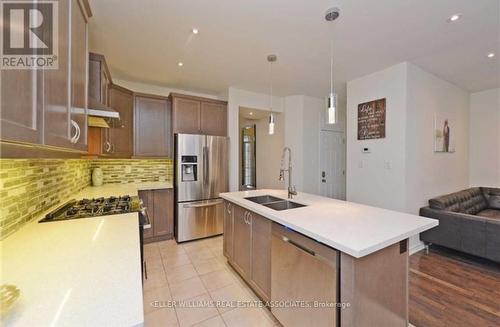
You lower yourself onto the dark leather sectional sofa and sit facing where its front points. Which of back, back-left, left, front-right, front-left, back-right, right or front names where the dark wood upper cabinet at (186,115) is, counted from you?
right

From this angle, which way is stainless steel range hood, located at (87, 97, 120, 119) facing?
to the viewer's right

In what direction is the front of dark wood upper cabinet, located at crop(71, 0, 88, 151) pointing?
to the viewer's right

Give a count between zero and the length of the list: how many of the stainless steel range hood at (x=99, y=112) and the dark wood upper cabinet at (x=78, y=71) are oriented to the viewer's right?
2

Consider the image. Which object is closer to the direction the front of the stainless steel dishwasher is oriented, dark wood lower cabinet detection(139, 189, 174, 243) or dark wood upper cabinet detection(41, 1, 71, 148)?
the dark wood upper cabinet

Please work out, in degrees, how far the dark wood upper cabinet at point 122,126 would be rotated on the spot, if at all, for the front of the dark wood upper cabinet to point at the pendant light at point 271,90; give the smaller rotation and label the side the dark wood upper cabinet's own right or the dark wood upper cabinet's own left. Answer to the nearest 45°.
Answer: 0° — it already faces it

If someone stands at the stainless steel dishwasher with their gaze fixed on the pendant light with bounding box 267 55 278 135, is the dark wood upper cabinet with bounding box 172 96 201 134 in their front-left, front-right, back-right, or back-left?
front-left

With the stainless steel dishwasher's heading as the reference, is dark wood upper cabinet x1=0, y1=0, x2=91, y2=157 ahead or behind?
ahead

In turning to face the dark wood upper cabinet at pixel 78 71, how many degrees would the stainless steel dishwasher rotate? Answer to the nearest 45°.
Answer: approximately 45° to its right

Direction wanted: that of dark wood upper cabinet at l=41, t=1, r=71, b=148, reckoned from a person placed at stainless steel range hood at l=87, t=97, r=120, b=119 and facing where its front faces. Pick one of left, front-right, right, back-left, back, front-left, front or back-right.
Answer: right

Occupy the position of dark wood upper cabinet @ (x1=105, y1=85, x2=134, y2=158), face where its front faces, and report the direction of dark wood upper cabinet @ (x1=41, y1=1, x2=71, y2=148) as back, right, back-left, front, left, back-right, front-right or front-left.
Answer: front-right

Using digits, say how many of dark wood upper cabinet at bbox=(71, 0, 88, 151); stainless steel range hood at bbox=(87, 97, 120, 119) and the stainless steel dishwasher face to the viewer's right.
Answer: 2

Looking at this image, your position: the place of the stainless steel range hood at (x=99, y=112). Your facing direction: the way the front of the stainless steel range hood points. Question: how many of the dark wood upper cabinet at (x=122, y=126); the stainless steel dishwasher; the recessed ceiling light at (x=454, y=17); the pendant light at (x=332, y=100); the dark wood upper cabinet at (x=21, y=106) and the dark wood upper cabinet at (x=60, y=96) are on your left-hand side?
1

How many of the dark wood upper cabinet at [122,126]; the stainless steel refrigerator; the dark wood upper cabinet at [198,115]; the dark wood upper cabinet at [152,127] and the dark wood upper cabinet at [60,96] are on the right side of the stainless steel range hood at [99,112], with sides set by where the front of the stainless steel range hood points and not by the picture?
1
